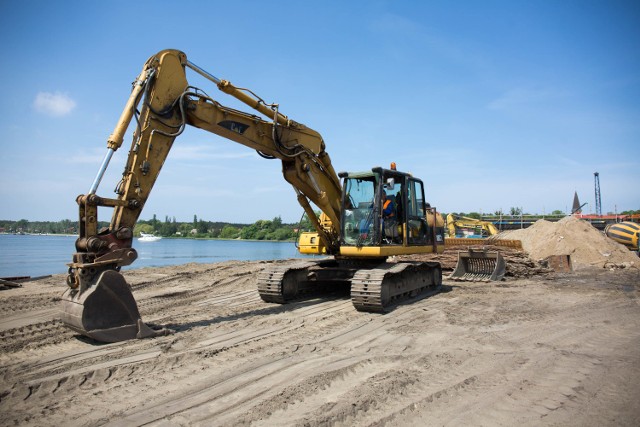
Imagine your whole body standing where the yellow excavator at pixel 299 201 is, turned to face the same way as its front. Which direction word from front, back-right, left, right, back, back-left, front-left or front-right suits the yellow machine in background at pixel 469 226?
back

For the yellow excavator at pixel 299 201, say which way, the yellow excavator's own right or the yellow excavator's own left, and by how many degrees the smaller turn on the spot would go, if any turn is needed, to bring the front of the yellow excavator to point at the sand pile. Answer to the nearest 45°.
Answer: approximately 180°

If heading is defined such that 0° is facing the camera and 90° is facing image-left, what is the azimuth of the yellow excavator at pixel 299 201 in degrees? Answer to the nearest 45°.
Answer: approximately 45°

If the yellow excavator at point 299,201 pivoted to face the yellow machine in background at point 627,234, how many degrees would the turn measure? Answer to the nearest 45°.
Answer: approximately 180°

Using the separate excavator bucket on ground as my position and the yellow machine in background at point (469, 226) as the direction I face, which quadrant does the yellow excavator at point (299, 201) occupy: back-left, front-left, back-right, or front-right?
back-left

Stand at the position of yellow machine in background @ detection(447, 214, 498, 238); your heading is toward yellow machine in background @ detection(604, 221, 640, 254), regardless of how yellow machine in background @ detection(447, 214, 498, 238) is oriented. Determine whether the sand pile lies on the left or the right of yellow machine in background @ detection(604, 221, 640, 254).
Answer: right

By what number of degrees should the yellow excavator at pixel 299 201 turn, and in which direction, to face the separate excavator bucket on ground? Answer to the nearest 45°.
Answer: approximately 180°
